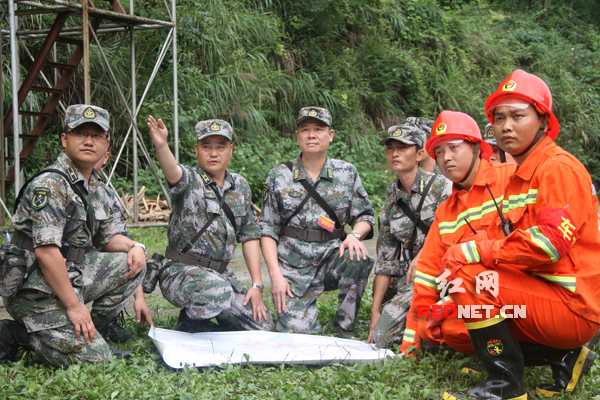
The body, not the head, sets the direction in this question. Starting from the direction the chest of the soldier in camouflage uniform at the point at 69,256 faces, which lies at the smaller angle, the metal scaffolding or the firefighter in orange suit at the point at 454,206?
the firefighter in orange suit

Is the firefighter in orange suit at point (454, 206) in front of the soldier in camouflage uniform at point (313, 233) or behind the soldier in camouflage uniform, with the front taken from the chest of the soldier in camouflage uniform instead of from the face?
in front

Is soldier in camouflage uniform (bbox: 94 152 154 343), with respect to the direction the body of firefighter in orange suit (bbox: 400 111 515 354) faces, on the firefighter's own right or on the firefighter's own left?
on the firefighter's own right

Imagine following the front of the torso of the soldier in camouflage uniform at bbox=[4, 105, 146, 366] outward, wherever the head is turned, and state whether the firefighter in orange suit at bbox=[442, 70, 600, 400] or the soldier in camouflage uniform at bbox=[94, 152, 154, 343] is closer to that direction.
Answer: the firefighter in orange suit

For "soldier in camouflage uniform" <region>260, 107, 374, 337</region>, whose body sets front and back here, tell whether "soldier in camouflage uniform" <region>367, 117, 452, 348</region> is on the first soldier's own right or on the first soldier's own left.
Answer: on the first soldier's own left

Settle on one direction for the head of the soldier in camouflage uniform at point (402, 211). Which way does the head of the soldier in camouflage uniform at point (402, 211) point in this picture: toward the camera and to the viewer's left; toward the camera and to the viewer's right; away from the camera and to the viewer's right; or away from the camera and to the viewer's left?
toward the camera and to the viewer's left

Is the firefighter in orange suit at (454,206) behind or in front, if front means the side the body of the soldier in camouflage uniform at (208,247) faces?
in front

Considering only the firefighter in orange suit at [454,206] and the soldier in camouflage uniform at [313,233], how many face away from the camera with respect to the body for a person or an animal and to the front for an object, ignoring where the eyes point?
0
